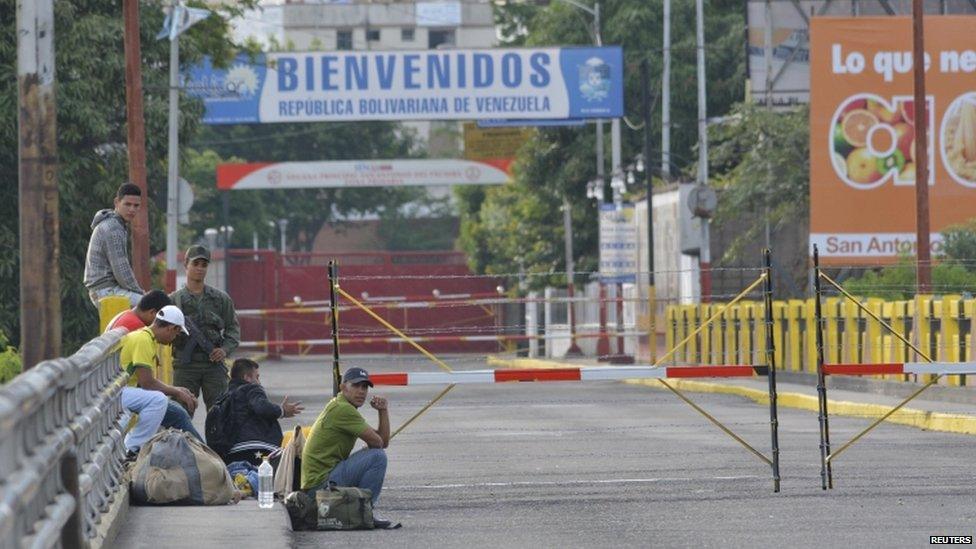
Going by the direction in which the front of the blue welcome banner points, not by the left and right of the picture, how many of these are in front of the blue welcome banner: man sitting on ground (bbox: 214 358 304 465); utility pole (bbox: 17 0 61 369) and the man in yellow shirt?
3

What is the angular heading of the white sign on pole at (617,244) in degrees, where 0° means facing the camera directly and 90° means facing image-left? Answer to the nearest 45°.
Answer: approximately 0°

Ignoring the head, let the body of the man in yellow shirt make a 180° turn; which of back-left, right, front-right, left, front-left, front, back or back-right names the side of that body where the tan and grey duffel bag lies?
left

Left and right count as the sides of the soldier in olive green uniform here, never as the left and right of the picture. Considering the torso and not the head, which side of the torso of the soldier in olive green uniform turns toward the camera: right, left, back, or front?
front

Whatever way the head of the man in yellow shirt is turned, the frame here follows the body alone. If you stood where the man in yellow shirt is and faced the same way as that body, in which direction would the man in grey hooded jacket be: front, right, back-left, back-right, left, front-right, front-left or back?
left

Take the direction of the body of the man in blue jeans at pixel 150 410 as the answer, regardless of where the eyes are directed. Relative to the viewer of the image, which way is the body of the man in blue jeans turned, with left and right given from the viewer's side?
facing to the right of the viewer

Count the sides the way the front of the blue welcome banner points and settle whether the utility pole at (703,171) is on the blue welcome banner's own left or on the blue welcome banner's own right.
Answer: on the blue welcome banner's own left

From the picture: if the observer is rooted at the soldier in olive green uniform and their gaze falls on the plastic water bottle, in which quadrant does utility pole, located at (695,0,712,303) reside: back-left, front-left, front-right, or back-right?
back-left

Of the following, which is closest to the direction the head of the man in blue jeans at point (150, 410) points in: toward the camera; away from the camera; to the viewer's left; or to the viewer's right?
to the viewer's right

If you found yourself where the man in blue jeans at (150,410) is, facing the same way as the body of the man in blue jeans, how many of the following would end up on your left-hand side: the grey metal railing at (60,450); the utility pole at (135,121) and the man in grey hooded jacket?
2

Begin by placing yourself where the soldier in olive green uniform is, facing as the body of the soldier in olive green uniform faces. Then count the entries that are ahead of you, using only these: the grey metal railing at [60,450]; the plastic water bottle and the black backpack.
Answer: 3

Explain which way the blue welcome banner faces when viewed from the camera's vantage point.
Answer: facing the viewer

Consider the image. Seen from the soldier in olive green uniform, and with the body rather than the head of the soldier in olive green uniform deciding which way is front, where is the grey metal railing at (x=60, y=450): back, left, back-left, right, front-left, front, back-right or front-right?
front
